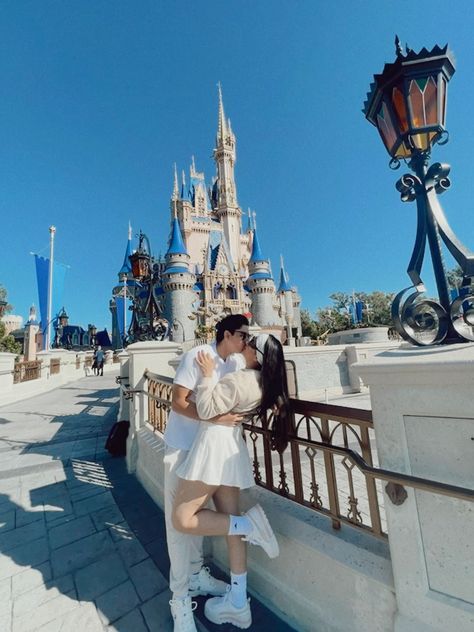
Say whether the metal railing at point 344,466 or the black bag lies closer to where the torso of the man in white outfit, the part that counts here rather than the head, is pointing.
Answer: the metal railing

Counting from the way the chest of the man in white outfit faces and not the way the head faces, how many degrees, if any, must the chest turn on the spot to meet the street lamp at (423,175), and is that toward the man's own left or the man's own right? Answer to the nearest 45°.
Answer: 0° — they already face it

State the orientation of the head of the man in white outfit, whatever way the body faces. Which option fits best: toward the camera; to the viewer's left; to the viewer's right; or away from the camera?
to the viewer's right

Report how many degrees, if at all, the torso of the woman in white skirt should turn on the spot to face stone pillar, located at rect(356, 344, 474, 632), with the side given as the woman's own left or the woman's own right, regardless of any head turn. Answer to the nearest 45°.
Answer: approximately 135° to the woman's own left

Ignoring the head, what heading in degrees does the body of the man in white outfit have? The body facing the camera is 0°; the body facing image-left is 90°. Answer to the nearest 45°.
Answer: approximately 270°

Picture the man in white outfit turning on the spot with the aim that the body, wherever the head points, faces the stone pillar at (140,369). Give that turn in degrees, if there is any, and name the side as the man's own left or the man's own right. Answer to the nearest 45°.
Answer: approximately 90° to the man's own left

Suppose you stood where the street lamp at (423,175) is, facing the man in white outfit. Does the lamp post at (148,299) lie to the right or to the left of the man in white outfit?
right

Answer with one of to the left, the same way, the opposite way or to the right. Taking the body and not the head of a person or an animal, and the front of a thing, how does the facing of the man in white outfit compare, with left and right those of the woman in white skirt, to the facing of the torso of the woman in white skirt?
the opposite way

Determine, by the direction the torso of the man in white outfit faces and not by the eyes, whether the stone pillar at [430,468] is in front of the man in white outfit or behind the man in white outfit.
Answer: in front

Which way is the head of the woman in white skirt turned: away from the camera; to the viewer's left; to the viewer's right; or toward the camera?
to the viewer's left

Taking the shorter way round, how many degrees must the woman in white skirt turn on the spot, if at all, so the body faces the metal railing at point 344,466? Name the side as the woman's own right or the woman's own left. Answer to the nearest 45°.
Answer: approximately 180°

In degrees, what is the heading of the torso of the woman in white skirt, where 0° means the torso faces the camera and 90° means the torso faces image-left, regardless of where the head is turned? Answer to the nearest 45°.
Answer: approximately 90°
